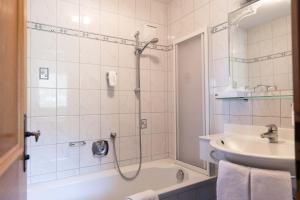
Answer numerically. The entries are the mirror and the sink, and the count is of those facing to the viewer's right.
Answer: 0

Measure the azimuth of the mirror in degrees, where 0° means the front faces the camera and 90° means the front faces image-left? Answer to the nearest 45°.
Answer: approximately 45°

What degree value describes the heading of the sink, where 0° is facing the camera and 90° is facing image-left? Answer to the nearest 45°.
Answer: approximately 45°
